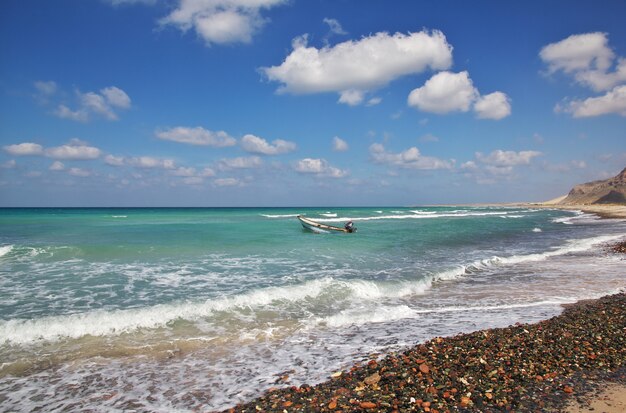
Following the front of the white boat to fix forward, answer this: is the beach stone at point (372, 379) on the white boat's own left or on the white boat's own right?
on the white boat's own left

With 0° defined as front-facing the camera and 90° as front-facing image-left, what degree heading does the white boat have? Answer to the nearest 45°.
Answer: approximately 90°
